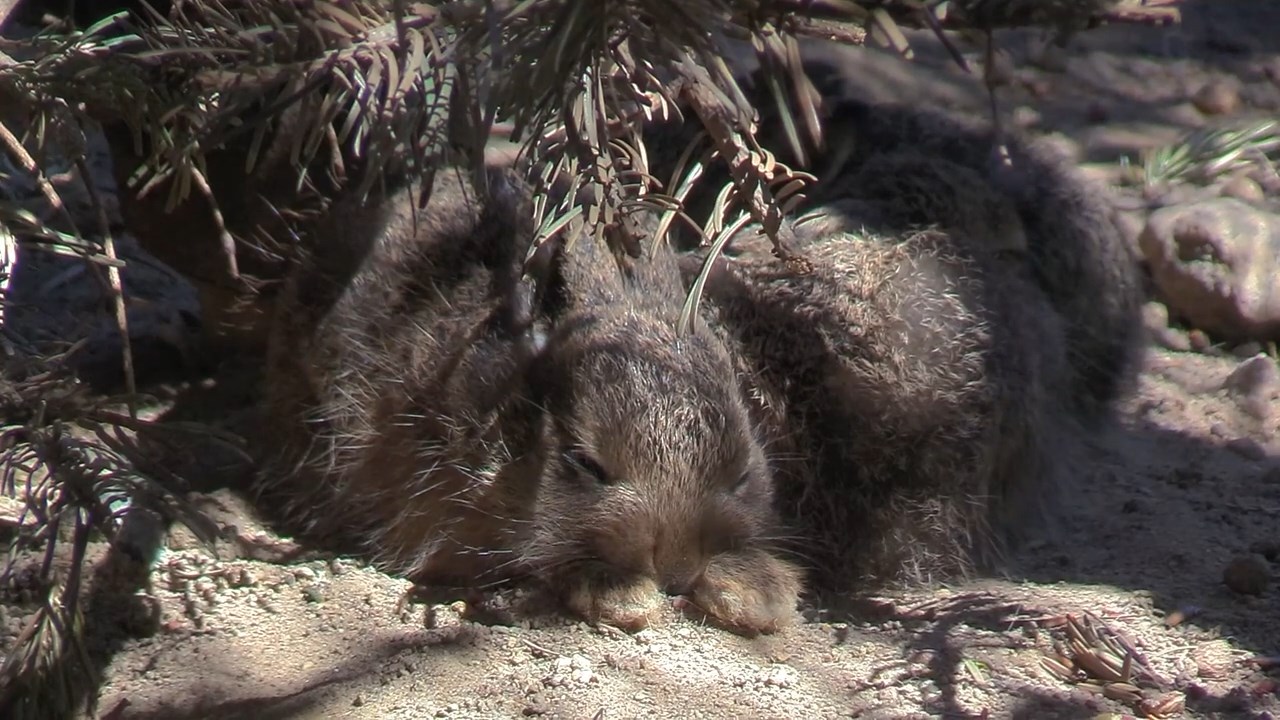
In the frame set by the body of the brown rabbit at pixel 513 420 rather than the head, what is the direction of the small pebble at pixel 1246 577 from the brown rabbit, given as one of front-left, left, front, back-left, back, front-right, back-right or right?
front-left

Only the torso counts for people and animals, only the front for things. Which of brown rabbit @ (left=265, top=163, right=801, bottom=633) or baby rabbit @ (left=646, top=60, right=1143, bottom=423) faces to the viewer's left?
the baby rabbit

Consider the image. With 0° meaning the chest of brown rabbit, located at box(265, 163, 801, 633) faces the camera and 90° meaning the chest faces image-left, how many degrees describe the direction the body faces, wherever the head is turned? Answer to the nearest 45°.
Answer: approximately 315°

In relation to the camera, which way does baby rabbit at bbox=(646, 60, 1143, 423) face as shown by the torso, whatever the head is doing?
to the viewer's left

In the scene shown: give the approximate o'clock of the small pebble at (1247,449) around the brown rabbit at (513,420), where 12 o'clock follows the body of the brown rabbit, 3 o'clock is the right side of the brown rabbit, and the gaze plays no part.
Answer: The small pebble is roughly at 10 o'clock from the brown rabbit.

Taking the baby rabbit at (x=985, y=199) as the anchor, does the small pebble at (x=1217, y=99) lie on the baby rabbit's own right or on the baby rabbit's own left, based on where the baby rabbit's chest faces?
on the baby rabbit's own right
